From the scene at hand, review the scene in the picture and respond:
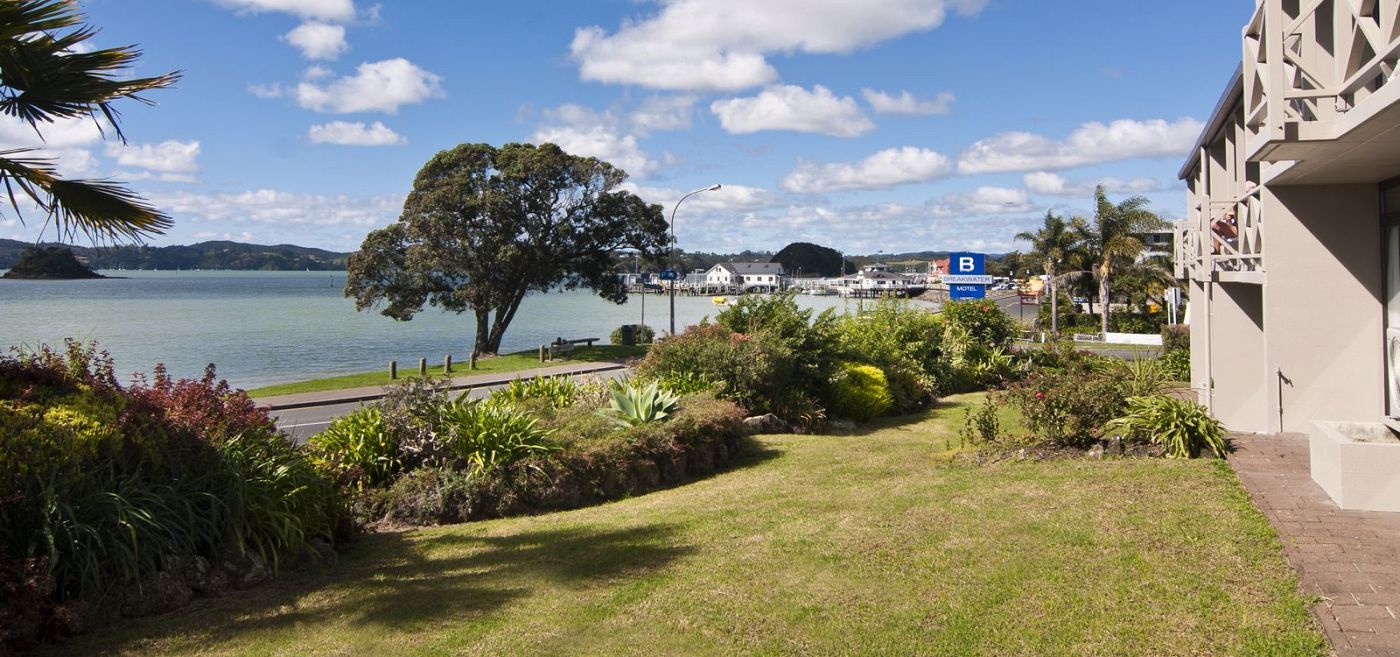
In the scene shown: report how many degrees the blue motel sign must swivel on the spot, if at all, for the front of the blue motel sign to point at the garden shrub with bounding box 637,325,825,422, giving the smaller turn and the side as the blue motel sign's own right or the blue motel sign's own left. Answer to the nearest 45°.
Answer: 0° — it already faces it

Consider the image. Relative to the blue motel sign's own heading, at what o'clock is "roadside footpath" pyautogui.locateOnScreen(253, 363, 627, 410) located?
The roadside footpath is roughly at 2 o'clock from the blue motel sign.

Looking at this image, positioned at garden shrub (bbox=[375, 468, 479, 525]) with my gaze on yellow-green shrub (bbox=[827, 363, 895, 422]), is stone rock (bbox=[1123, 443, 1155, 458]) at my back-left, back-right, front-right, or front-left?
front-right

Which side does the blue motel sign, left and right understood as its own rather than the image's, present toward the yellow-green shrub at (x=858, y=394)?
front

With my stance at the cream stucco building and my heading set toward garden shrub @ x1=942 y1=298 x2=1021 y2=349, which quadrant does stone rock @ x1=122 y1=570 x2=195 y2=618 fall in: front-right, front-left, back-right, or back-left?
back-left

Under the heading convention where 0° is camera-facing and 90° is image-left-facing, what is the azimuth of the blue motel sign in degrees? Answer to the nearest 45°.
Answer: approximately 0°

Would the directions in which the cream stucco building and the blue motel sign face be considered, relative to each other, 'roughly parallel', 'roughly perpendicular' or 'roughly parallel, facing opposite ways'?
roughly perpendicular

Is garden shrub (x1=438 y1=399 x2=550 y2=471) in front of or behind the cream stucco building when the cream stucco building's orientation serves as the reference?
in front

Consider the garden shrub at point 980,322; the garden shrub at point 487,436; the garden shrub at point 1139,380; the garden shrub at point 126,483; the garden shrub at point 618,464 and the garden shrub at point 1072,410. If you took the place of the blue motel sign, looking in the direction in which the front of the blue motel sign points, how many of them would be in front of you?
6

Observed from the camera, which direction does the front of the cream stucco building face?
facing to the left of the viewer

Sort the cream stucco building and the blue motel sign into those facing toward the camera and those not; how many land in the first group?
1

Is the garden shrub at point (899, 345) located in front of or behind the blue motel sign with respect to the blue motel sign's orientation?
in front

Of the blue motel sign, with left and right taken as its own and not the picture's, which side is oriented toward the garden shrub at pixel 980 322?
front

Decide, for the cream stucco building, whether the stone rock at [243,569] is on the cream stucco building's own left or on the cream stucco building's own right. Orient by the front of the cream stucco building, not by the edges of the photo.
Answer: on the cream stucco building's own left
